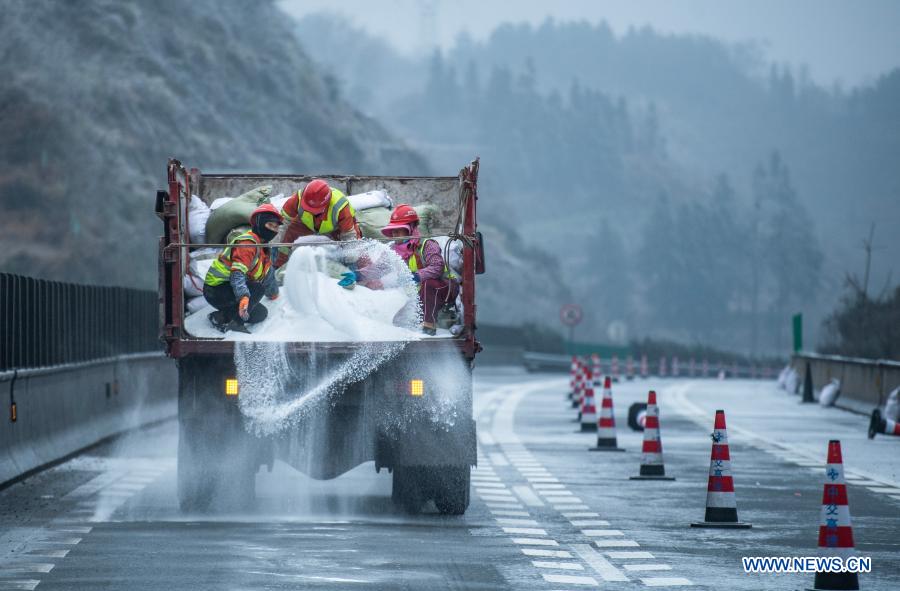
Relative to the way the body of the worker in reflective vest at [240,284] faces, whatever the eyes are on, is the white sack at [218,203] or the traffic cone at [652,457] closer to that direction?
the traffic cone

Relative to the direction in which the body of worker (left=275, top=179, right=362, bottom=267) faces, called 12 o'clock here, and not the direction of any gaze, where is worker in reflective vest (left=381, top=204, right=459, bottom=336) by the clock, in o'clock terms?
The worker in reflective vest is roughly at 10 o'clock from the worker.

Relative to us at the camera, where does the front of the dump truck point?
facing away from the viewer

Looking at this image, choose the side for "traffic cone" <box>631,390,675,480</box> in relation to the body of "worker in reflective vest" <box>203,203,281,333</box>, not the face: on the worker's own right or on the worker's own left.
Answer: on the worker's own left

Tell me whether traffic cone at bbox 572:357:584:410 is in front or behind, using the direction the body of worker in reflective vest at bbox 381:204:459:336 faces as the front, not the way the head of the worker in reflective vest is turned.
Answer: behind

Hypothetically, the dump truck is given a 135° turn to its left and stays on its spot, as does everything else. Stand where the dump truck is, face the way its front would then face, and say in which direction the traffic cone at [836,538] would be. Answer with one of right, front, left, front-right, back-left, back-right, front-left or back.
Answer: left

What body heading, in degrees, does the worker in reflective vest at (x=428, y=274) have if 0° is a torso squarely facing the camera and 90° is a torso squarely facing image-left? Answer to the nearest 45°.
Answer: approximately 45°

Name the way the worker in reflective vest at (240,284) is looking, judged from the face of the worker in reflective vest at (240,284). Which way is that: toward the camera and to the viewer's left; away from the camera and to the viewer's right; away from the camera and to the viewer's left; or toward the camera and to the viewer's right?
toward the camera and to the viewer's right

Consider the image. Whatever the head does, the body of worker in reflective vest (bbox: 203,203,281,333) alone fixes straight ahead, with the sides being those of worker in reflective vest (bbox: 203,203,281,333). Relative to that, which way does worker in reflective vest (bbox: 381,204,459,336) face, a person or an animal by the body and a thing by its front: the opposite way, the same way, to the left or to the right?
to the right

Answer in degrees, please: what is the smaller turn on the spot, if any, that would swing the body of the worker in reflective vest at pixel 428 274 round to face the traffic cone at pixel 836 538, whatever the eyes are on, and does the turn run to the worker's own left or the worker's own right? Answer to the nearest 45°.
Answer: approximately 90° to the worker's own left

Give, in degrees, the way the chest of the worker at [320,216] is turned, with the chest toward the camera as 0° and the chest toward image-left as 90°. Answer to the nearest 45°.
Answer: approximately 0°
